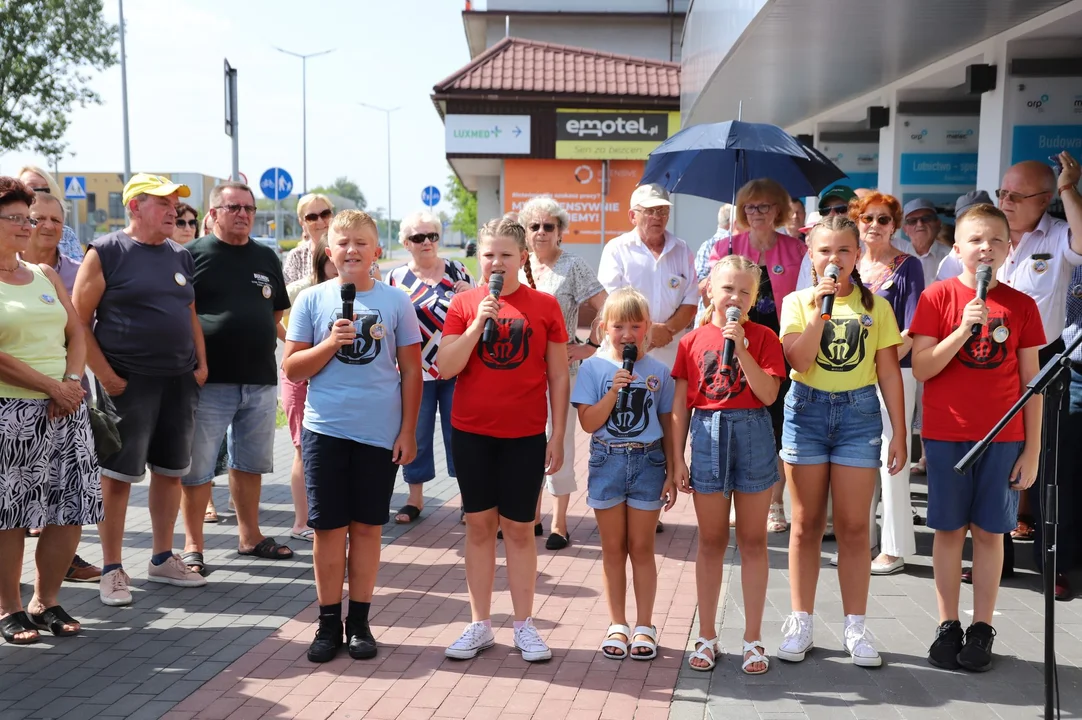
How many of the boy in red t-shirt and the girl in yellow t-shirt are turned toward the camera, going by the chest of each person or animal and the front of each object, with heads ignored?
2

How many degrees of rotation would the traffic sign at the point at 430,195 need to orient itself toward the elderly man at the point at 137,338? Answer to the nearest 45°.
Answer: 0° — it already faces them

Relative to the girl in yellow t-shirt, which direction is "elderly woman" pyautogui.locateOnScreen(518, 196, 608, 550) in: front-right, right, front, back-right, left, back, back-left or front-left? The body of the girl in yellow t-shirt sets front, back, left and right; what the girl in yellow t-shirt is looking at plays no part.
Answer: back-right

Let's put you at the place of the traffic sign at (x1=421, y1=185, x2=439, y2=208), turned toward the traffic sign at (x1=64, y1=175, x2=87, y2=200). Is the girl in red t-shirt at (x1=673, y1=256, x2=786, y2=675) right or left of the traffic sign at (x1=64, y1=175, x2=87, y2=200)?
left

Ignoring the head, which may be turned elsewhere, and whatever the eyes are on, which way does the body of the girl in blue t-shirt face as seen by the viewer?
toward the camera

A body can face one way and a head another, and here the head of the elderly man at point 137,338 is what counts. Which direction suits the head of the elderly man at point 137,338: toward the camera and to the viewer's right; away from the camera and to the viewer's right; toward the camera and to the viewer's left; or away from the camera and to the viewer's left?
toward the camera and to the viewer's right

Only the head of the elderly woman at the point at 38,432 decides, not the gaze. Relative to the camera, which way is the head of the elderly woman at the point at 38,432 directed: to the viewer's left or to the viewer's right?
to the viewer's right

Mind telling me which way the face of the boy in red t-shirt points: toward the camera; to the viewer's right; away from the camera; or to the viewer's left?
toward the camera

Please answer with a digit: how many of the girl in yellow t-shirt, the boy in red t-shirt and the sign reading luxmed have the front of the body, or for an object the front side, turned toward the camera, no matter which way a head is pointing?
3

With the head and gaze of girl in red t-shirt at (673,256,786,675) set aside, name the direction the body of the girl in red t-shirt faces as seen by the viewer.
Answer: toward the camera

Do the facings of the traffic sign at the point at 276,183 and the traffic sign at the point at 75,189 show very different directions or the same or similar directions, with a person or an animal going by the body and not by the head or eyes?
same or similar directions

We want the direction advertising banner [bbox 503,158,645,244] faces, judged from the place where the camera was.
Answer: facing the viewer

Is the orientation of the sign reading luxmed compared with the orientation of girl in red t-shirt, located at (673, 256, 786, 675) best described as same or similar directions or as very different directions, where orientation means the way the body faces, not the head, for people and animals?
same or similar directions

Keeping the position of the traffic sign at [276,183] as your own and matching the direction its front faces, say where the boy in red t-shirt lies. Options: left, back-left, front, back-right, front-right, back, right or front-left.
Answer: front
